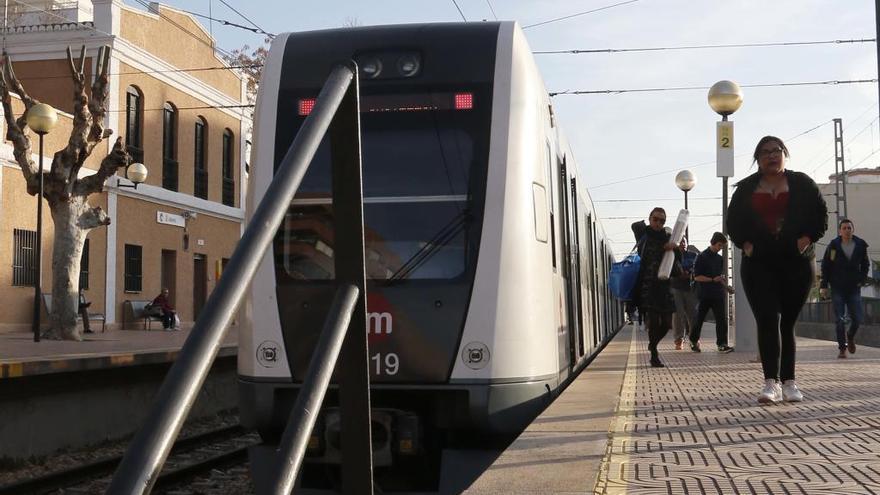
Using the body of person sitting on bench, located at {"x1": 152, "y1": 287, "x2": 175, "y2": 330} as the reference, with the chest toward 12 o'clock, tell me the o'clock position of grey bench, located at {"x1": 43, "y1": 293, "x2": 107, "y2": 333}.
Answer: The grey bench is roughly at 3 o'clock from the person sitting on bench.

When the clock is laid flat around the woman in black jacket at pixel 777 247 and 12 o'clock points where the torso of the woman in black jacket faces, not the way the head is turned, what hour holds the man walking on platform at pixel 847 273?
The man walking on platform is roughly at 6 o'clock from the woman in black jacket.

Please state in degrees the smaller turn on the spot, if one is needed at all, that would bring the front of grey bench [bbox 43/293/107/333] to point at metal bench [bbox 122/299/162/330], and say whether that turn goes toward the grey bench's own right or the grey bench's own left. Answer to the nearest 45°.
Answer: approximately 90° to the grey bench's own left

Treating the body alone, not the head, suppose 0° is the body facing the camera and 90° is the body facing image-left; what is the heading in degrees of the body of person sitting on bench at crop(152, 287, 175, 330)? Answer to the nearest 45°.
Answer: approximately 315°

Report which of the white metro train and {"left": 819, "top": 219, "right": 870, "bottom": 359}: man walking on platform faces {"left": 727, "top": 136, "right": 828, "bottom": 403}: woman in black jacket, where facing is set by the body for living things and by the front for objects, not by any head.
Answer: the man walking on platform

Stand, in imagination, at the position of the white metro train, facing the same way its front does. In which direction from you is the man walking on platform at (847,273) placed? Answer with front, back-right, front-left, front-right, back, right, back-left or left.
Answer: back-left

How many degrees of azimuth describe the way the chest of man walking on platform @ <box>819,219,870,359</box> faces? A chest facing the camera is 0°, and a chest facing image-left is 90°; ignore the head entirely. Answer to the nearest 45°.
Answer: approximately 0°

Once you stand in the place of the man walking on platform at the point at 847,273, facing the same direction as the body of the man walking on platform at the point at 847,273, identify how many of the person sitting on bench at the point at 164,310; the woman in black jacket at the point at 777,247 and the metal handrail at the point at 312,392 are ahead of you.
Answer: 2

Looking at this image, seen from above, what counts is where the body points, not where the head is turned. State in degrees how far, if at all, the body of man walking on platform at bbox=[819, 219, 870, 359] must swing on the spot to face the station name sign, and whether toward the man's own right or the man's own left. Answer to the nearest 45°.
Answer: approximately 135° to the man's own right
